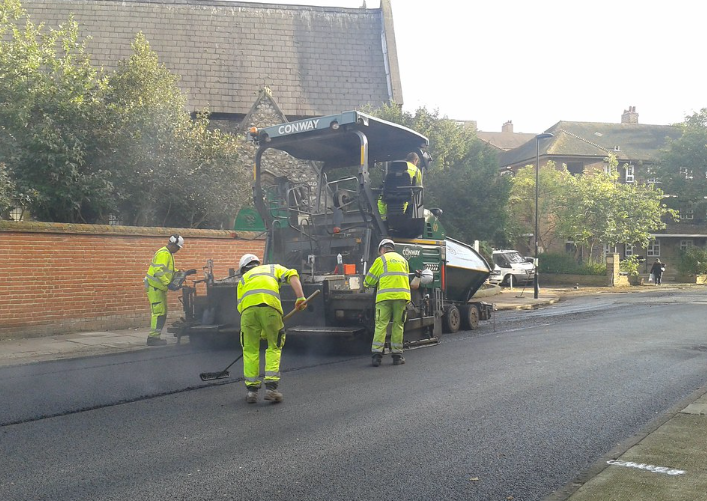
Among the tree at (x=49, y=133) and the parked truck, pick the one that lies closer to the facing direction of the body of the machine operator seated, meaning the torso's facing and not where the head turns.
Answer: the parked truck

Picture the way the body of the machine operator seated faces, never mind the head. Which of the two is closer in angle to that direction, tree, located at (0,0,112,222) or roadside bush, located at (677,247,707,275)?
the roadside bush

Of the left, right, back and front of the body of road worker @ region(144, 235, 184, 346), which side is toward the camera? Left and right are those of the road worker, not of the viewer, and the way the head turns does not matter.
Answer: right

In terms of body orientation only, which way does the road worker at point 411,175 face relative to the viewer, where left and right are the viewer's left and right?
facing away from the viewer and to the right of the viewer

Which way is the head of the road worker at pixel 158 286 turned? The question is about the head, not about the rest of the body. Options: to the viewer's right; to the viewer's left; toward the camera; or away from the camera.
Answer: to the viewer's right

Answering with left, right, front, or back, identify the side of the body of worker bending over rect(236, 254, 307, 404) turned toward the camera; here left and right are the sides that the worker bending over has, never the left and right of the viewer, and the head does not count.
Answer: back

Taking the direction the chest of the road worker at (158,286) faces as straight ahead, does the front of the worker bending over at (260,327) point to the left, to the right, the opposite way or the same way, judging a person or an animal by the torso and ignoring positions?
to the left

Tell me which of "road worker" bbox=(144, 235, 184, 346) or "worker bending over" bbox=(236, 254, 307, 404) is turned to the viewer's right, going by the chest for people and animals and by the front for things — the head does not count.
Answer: the road worker

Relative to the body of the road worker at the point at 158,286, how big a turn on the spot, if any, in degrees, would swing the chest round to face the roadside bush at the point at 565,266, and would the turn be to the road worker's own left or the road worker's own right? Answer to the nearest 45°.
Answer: approximately 45° to the road worker's own left

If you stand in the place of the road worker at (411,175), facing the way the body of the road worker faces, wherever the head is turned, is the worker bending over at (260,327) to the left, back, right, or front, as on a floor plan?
back

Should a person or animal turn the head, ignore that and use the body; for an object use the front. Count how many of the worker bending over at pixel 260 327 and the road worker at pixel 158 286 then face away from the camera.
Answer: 1

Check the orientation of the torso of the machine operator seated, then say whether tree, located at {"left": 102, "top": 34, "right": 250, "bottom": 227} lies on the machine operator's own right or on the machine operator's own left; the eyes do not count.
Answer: on the machine operator's own left
